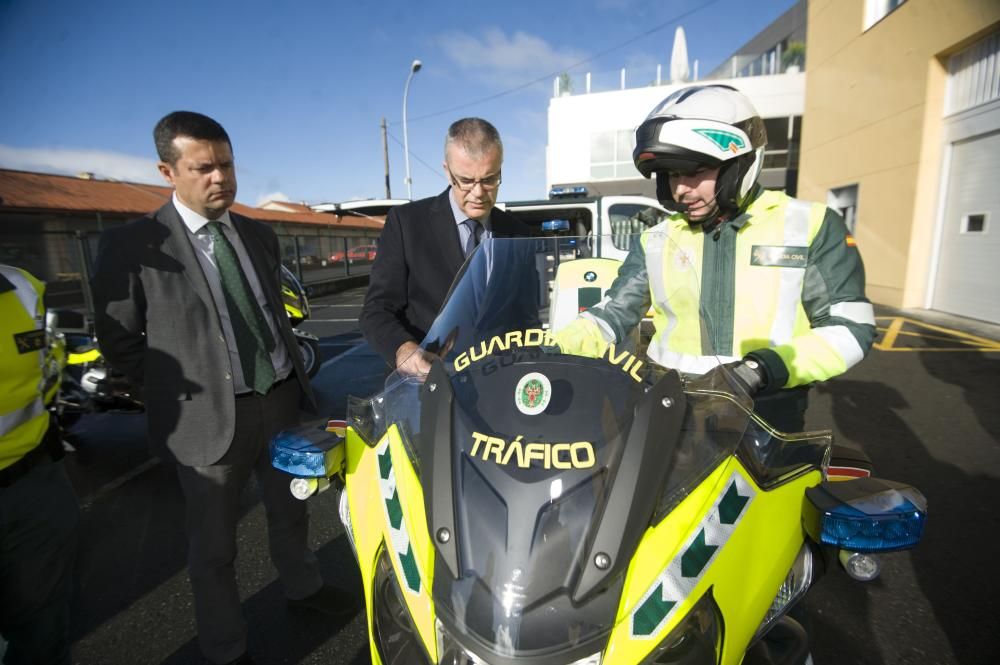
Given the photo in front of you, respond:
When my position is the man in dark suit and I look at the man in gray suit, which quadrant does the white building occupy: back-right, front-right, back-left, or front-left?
back-right

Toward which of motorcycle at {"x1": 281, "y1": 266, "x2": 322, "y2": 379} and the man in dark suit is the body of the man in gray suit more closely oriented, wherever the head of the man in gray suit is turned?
the man in dark suit

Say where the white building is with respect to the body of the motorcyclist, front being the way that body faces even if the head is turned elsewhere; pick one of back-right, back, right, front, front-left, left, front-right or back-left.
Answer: back-right

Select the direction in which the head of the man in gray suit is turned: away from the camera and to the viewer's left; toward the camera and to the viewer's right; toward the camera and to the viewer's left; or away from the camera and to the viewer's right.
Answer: toward the camera and to the viewer's right

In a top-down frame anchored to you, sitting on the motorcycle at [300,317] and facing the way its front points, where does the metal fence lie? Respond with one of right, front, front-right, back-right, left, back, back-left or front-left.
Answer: back

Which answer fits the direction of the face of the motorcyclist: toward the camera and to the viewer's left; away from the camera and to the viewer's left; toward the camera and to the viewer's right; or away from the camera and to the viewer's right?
toward the camera and to the viewer's left

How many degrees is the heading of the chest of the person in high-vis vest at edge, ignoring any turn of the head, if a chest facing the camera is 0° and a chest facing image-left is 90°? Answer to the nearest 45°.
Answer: approximately 315°

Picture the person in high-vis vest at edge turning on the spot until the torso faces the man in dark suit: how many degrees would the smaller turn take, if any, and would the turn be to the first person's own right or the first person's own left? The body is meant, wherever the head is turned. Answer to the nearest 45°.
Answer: approximately 45° to the first person's own left

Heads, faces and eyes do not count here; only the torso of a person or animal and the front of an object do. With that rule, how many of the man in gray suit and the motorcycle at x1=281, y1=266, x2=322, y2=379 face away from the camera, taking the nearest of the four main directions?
0

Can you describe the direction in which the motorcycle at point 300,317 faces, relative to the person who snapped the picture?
facing the viewer and to the right of the viewer

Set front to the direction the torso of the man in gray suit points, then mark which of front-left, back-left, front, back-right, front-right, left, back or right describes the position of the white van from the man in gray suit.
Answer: left

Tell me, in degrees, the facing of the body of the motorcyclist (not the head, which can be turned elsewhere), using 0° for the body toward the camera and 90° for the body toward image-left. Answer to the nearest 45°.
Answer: approximately 45°

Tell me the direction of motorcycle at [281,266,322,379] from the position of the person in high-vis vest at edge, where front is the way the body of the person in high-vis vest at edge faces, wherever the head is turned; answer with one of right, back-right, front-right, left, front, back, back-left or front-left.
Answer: left

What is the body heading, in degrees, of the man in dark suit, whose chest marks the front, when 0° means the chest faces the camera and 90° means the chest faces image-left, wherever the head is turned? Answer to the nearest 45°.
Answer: approximately 315°
